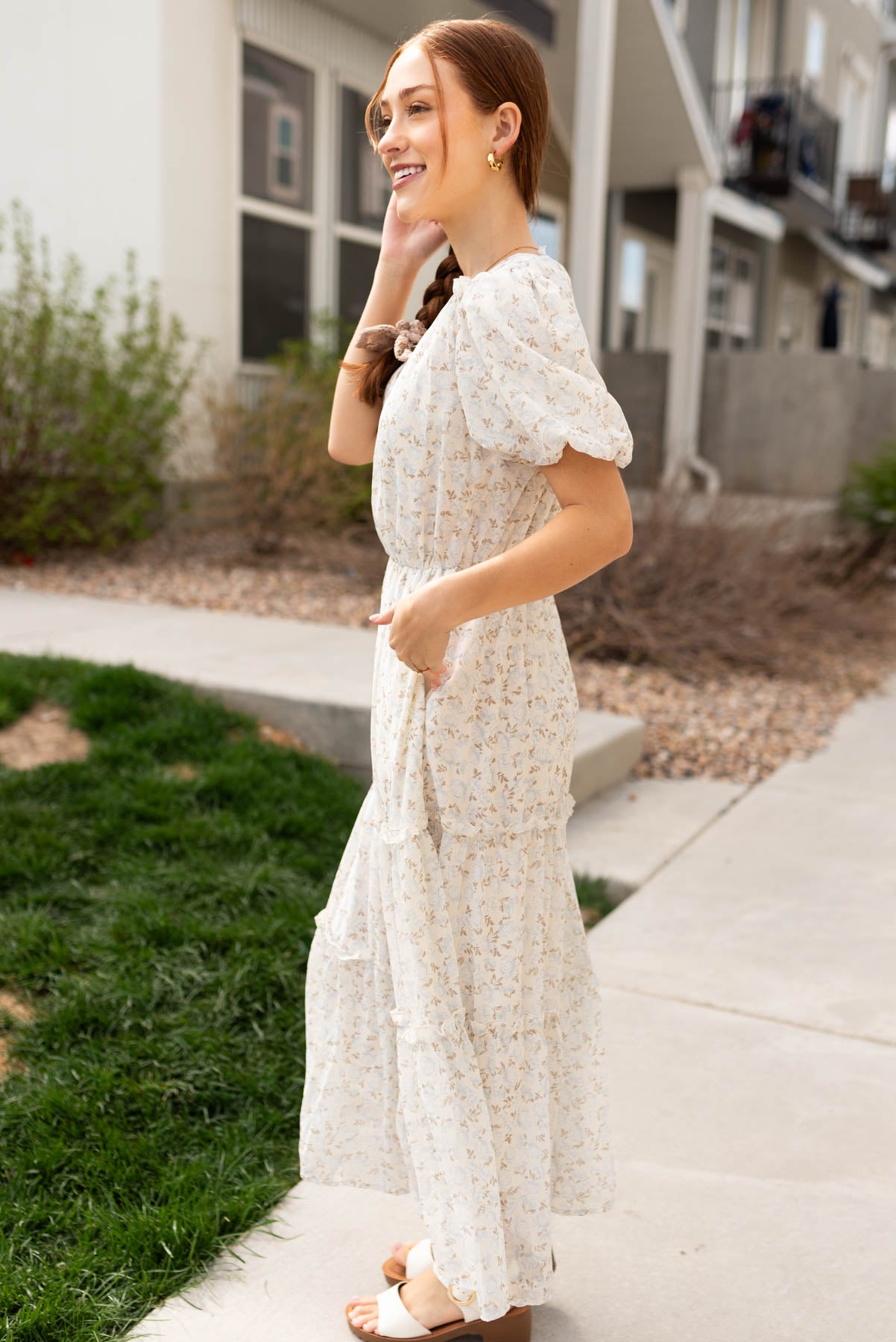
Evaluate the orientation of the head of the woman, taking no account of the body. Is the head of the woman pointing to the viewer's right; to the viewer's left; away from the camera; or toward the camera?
to the viewer's left

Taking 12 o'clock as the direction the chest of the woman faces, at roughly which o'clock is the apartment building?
The apartment building is roughly at 3 o'clock from the woman.

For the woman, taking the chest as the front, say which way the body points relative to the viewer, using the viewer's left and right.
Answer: facing to the left of the viewer

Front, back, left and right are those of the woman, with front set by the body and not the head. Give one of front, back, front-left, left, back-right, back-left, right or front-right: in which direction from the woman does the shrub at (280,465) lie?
right

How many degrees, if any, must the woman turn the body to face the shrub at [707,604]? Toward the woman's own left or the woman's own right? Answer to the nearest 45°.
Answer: approximately 90° to the woman's own right
